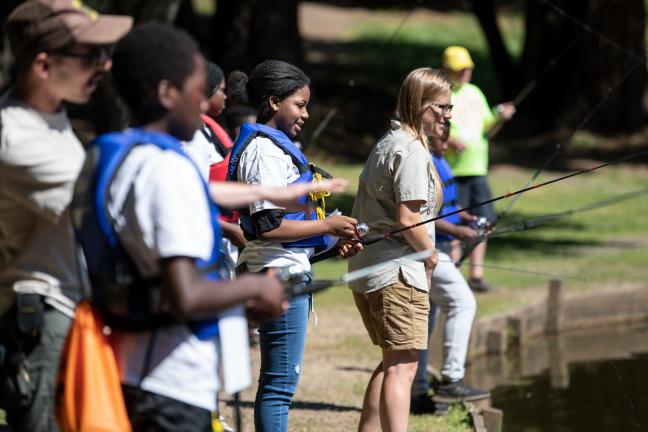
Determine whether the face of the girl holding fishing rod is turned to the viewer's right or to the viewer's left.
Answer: to the viewer's right

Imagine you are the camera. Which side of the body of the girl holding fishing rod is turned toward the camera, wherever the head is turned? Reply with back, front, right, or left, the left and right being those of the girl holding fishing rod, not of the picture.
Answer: right

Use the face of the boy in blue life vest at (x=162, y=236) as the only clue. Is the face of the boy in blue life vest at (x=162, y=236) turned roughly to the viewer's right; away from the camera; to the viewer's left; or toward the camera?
to the viewer's right

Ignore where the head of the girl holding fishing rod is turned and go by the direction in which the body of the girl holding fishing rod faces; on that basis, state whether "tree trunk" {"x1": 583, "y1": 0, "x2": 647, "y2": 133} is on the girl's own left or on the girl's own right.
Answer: on the girl's own left

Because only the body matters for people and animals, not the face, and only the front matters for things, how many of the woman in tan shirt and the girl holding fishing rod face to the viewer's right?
2

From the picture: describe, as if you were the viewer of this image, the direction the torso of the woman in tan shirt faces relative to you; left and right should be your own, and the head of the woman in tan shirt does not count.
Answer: facing to the right of the viewer

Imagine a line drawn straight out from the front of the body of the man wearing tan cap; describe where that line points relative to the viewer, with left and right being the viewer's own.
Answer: facing to the right of the viewer

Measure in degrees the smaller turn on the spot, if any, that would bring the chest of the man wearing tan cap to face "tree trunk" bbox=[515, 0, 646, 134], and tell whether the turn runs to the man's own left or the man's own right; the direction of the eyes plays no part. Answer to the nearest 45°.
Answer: approximately 45° to the man's own left

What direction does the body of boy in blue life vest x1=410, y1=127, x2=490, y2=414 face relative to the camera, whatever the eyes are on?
to the viewer's right

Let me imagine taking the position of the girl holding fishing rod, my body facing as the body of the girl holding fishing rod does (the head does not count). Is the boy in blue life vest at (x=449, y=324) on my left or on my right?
on my left

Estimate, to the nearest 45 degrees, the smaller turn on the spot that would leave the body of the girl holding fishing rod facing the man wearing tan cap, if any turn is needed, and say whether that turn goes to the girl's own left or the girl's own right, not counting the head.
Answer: approximately 135° to the girl's own right
